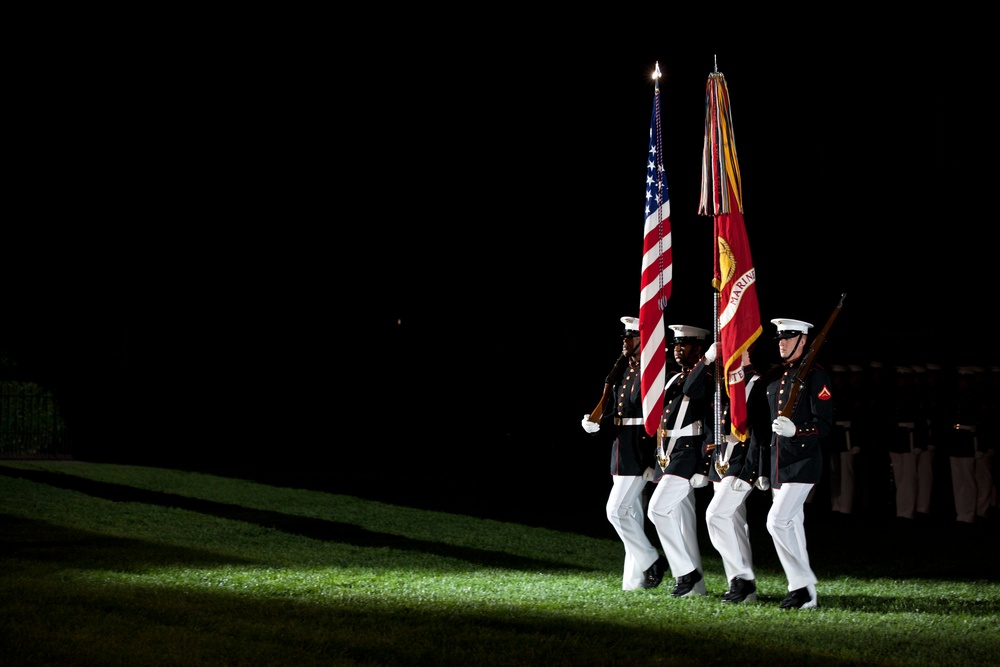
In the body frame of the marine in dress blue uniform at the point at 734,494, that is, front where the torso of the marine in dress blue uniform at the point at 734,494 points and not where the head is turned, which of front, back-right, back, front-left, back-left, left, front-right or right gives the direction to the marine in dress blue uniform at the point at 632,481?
right

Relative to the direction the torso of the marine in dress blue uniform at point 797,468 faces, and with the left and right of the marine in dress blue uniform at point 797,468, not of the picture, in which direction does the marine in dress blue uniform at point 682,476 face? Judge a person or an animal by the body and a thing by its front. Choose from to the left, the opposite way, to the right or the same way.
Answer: the same way

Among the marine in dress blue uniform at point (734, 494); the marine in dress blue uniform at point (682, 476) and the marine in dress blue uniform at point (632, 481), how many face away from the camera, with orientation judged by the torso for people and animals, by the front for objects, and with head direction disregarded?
0

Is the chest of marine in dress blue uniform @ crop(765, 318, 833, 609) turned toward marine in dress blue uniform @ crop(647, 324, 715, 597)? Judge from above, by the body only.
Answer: no

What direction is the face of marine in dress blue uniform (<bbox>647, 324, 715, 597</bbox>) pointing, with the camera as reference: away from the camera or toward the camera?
toward the camera

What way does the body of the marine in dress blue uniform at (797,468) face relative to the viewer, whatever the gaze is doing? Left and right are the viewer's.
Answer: facing the viewer and to the left of the viewer

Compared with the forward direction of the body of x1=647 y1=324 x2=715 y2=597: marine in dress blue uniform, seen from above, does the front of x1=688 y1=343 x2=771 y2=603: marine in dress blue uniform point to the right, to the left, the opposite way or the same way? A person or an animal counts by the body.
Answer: the same way

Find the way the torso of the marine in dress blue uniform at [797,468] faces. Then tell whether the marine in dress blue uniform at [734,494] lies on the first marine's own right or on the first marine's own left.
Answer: on the first marine's own right

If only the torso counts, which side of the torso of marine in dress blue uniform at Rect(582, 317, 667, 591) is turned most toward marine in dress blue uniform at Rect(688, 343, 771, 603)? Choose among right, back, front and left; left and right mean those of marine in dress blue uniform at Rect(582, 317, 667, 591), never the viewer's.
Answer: left

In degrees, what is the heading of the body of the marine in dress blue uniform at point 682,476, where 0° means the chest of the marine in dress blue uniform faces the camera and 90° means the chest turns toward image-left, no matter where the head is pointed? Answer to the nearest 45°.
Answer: approximately 45°

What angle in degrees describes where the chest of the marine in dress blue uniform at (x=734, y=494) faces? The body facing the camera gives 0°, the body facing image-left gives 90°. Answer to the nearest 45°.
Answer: approximately 45°

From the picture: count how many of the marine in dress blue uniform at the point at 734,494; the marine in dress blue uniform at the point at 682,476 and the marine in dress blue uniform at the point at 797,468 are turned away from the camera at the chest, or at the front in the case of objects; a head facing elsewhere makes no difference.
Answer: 0

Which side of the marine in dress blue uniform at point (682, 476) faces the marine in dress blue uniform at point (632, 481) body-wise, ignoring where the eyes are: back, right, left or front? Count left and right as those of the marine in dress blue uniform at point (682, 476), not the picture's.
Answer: right

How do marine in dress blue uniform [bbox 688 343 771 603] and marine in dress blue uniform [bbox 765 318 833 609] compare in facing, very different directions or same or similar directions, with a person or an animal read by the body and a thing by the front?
same or similar directions

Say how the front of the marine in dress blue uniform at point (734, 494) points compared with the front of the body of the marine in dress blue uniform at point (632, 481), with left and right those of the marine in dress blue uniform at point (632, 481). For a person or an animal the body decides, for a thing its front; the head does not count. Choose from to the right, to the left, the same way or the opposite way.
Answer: the same way

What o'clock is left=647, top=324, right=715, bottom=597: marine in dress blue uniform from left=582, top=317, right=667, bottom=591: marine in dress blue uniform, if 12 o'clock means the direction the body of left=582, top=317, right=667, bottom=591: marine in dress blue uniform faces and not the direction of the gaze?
left=647, top=324, right=715, bottom=597: marine in dress blue uniform is roughly at 9 o'clock from left=582, top=317, right=667, bottom=591: marine in dress blue uniform.

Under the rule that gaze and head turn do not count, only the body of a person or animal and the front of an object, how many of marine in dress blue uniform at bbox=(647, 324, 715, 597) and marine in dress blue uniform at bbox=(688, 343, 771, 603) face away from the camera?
0
